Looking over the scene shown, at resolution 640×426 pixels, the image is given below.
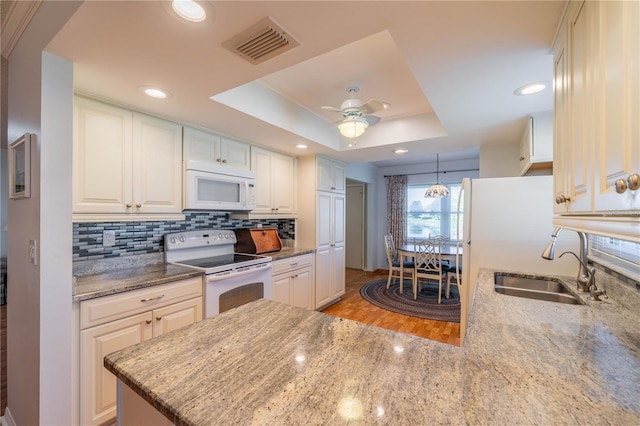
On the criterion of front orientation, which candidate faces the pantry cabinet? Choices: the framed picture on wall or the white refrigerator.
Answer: the white refrigerator

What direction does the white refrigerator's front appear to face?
to the viewer's left

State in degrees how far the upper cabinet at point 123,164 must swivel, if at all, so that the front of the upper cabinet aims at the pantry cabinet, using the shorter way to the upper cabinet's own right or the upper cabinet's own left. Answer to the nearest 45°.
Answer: approximately 45° to the upper cabinet's own left

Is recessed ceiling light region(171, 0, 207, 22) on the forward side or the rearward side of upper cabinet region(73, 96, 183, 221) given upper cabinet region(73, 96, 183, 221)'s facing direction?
on the forward side

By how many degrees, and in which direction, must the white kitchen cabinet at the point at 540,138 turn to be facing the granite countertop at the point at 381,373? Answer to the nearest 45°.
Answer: approximately 90° to its left

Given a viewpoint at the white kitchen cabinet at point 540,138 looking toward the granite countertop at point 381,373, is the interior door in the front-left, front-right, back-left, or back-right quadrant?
back-right

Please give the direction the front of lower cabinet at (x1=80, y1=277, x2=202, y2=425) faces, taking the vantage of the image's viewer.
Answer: facing the viewer and to the right of the viewer

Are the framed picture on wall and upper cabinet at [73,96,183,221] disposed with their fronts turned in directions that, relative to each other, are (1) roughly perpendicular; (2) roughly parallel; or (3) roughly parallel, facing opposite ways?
roughly perpendicular

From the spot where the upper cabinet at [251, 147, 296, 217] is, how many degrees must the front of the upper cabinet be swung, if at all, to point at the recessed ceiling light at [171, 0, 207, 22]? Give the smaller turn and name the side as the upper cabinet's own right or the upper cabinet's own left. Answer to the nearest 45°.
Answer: approximately 45° to the upper cabinet's own right

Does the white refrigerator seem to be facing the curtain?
no

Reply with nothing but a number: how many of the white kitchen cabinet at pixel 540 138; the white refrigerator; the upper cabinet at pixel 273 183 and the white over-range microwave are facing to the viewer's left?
2

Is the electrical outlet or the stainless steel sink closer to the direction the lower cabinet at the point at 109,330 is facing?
the stainless steel sink

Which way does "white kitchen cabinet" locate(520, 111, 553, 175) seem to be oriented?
to the viewer's left

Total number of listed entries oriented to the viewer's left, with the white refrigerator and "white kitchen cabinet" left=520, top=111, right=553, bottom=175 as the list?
2

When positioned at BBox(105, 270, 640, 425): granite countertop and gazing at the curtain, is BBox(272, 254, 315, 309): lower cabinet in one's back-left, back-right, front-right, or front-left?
front-left

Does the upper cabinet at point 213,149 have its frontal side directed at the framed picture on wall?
no

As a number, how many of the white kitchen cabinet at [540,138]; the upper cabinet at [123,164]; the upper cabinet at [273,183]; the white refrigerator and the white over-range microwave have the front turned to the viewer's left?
2
